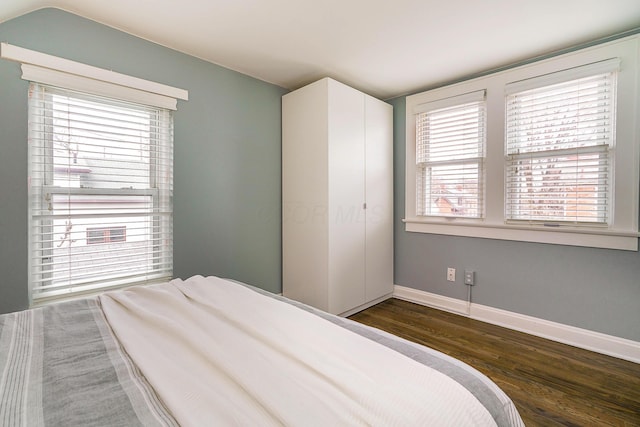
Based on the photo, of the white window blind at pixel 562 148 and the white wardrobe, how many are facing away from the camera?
0

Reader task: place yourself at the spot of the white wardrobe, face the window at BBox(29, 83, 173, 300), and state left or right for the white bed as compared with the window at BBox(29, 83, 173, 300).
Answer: left

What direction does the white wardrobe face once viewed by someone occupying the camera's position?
facing the viewer and to the right of the viewer

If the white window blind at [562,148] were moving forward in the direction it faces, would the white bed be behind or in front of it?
in front

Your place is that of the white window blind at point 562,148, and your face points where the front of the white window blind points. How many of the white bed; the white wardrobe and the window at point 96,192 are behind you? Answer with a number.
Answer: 0

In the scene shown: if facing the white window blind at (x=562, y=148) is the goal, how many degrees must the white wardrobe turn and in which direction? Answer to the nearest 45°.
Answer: approximately 45° to its left

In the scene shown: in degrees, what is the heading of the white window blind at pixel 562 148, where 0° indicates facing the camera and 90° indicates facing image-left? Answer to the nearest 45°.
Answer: approximately 45°

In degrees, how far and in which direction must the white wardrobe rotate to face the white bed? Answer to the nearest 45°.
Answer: approximately 45° to its right

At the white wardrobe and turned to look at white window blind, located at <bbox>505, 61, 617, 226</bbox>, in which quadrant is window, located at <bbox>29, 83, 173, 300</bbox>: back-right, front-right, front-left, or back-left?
back-right

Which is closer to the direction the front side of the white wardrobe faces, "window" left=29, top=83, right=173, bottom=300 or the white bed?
the white bed
